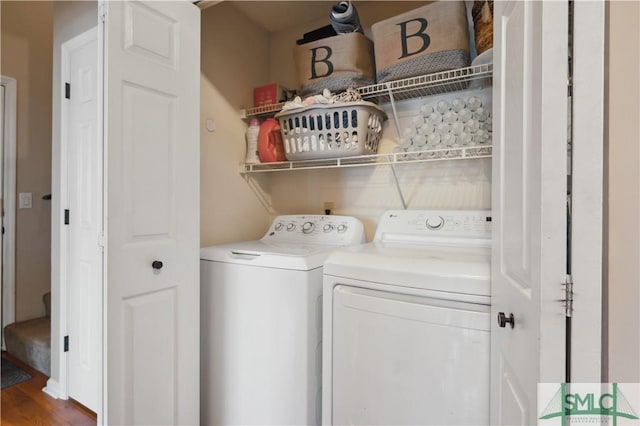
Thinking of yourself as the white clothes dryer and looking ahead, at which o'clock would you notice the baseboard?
The baseboard is roughly at 2 o'clock from the white clothes dryer.

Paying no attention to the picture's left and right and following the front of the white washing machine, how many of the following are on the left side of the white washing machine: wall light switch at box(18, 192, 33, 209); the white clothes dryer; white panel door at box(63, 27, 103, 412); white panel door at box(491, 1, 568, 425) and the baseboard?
2

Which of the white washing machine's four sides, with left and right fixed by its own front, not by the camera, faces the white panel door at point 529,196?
left

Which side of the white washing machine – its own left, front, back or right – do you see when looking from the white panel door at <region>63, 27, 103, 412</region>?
right

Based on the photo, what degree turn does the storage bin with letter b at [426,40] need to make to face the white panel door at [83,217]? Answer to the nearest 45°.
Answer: approximately 45° to its right

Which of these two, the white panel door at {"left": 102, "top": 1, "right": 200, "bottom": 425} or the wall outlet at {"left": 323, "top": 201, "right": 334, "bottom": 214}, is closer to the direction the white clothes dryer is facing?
the white panel door

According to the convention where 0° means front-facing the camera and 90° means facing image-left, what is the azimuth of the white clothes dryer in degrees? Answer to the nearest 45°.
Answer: approximately 45°

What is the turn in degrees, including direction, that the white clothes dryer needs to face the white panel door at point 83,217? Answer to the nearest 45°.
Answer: approximately 45° to its right

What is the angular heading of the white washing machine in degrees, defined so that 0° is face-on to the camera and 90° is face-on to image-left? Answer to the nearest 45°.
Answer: approximately 45°
